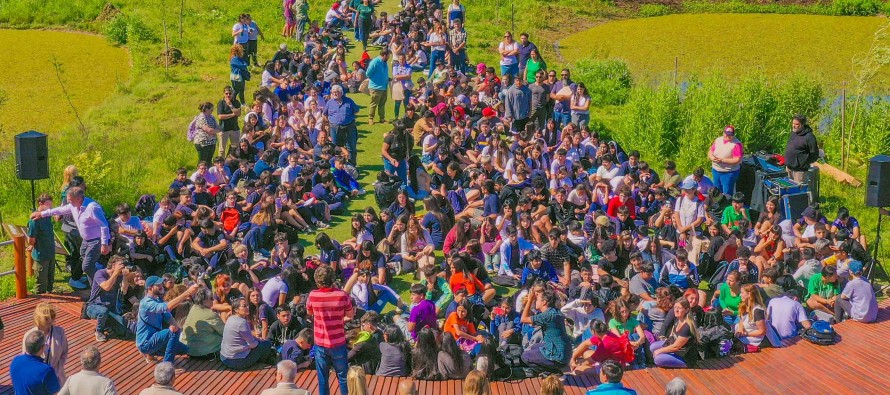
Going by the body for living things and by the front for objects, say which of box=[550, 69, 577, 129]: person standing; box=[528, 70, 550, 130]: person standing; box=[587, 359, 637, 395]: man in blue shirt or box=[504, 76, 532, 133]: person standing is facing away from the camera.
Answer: the man in blue shirt

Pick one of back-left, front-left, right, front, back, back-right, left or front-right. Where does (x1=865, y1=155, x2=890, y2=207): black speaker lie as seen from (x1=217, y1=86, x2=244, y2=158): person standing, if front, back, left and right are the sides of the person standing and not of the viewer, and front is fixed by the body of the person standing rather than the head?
front-left

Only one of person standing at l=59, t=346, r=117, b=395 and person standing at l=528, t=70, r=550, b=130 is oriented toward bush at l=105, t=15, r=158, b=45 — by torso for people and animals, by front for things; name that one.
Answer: person standing at l=59, t=346, r=117, b=395

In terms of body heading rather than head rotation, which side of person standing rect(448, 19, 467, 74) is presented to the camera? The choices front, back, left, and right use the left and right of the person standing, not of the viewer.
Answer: front

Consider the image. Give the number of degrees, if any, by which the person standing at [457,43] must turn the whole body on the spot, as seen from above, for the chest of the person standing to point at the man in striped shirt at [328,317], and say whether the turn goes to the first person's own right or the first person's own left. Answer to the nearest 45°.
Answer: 0° — they already face them

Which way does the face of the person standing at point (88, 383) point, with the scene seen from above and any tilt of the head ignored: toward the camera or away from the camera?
away from the camera

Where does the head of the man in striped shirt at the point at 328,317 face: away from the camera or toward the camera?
away from the camera

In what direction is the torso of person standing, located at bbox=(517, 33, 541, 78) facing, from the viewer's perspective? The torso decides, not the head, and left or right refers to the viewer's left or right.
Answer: facing the viewer

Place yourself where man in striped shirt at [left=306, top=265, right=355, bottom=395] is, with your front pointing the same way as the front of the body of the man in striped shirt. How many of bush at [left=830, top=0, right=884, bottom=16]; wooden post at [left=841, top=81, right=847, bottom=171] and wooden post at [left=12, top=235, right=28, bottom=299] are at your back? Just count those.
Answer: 0

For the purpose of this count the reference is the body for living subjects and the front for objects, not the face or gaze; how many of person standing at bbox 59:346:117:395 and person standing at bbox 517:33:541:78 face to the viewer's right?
0

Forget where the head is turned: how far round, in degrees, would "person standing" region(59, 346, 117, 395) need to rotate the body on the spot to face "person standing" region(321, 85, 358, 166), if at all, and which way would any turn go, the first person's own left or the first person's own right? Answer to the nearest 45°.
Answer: approximately 45° to the first person's own right

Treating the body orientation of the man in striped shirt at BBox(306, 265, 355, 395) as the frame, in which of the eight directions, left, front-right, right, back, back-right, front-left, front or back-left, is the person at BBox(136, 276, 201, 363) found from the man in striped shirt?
front-left

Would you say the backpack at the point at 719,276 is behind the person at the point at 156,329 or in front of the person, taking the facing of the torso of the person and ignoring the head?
in front

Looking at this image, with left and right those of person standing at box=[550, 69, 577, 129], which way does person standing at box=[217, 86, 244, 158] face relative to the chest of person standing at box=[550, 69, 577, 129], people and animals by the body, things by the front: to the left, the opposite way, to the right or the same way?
the same way

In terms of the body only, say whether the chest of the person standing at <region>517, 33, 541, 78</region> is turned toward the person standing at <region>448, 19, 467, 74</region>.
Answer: no

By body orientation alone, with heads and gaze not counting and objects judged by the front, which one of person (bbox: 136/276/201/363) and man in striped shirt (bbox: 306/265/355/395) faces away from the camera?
the man in striped shirt

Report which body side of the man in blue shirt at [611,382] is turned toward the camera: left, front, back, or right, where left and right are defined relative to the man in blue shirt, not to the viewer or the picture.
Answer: back

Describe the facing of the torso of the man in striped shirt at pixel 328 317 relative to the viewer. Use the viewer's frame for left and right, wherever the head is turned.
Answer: facing away from the viewer

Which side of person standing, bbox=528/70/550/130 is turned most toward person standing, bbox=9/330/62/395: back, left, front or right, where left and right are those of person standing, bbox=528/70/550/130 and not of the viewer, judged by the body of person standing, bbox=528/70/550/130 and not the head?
front
